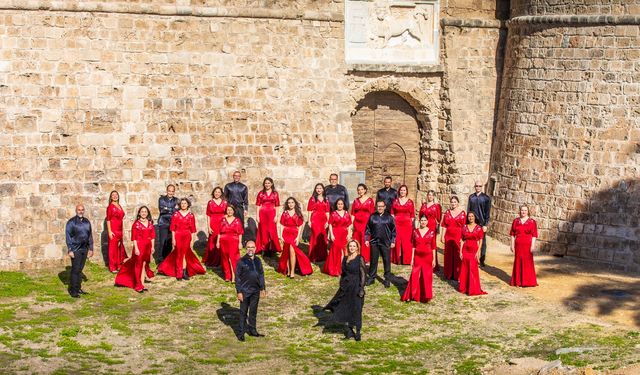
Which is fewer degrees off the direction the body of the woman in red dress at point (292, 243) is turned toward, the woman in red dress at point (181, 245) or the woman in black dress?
the woman in black dress

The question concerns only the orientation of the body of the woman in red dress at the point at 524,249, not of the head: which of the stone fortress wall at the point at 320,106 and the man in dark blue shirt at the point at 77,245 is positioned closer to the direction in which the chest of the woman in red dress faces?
the man in dark blue shirt

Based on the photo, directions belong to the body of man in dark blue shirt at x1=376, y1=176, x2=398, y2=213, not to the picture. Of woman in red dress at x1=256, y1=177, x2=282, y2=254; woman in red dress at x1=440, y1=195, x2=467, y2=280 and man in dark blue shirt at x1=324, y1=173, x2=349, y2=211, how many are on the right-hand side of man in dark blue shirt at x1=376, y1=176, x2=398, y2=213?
2

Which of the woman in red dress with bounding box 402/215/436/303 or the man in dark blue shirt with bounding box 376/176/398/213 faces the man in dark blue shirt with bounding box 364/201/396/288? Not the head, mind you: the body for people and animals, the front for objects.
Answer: the man in dark blue shirt with bounding box 376/176/398/213

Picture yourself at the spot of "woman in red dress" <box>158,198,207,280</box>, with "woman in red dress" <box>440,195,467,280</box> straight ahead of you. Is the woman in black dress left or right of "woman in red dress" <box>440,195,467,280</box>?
right

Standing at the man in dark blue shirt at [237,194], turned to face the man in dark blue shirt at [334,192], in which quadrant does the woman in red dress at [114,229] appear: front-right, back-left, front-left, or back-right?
back-right

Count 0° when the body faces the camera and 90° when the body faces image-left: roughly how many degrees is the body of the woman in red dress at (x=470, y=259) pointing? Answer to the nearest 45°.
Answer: approximately 0°

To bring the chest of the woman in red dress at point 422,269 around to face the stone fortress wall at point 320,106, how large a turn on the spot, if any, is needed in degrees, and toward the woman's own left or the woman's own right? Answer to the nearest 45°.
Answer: approximately 135° to the woman's own right
